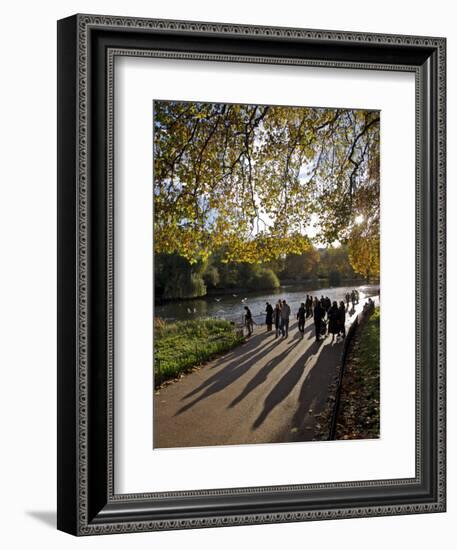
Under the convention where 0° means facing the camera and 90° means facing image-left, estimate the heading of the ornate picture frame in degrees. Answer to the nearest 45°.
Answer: approximately 315°
